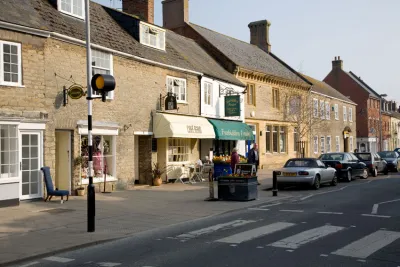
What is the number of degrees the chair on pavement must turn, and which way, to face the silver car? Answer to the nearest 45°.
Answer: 0° — it already faces it

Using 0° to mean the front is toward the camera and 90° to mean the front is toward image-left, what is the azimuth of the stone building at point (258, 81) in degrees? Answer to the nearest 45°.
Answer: approximately 315°

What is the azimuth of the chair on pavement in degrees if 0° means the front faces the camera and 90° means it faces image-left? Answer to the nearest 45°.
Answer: approximately 270°

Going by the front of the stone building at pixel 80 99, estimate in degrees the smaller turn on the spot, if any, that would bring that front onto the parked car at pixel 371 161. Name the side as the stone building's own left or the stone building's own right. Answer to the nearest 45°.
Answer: approximately 90° to the stone building's own left

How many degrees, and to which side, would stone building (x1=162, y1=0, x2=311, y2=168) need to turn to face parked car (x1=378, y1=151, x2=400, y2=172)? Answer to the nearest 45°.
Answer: approximately 45° to its left
